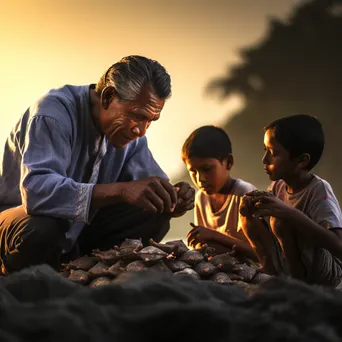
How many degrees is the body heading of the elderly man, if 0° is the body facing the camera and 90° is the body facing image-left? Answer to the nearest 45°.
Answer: approximately 315°

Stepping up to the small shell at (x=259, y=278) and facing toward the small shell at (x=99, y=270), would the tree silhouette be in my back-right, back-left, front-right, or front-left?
back-right

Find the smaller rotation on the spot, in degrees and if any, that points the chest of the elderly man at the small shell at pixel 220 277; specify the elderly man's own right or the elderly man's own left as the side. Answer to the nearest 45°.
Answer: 0° — they already face it

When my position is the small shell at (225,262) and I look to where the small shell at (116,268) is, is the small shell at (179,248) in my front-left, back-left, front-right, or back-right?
front-right

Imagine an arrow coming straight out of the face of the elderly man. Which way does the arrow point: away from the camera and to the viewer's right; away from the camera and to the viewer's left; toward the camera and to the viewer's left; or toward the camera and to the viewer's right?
toward the camera and to the viewer's right

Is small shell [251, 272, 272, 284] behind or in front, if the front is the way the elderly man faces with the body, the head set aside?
in front

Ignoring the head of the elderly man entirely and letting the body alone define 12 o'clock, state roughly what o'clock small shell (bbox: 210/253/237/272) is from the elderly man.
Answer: The small shell is roughly at 11 o'clock from the elderly man.
